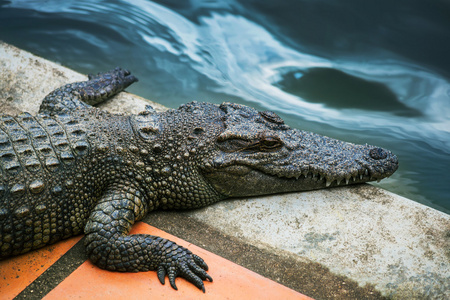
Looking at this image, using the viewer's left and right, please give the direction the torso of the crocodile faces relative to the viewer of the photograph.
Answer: facing to the right of the viewer
